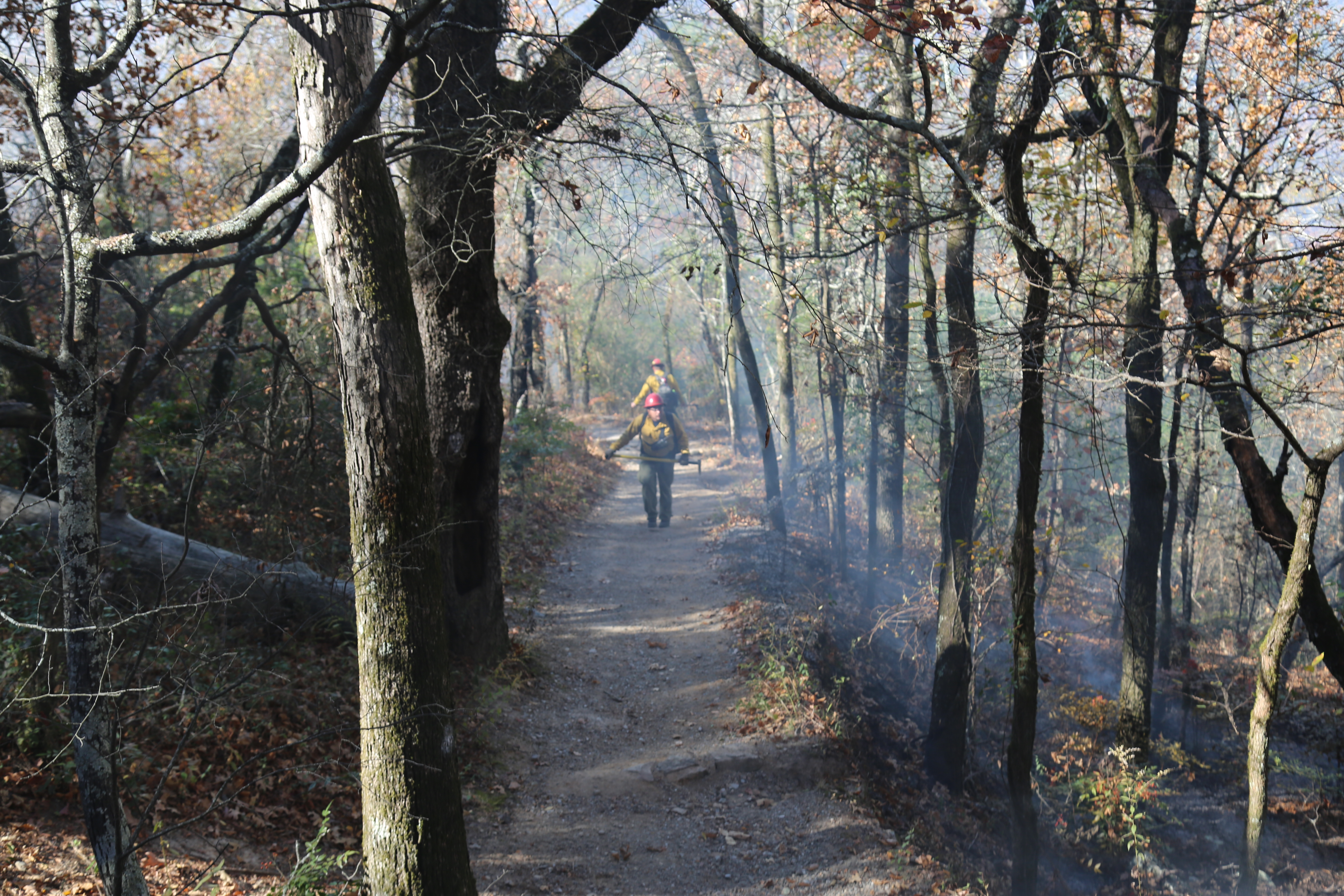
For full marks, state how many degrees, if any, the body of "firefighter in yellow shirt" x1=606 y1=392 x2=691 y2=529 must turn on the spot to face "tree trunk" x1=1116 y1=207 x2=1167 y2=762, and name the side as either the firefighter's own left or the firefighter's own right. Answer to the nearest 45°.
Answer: approximately 45° to the firefighter's own left

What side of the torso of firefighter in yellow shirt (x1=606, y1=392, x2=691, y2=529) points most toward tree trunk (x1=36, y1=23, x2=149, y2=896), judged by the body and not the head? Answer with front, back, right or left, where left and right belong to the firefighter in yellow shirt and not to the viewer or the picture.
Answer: front

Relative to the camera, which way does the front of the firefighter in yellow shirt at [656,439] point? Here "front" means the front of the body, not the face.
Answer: toward the camera

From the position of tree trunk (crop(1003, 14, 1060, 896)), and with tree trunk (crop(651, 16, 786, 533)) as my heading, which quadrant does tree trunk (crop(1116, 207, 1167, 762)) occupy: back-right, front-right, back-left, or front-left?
front-right

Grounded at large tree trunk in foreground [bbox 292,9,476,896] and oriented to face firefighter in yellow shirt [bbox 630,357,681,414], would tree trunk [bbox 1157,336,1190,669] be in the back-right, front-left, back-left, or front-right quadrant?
front-right

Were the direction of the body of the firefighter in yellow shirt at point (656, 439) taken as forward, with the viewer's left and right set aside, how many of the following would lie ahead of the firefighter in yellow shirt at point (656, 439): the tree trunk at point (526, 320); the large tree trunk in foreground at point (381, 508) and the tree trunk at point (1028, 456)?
2

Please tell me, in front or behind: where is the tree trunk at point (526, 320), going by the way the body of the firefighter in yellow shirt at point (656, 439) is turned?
behind

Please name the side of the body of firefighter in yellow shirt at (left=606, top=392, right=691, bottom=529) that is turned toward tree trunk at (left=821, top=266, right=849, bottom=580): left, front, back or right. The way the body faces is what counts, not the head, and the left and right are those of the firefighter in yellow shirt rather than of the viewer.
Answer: left

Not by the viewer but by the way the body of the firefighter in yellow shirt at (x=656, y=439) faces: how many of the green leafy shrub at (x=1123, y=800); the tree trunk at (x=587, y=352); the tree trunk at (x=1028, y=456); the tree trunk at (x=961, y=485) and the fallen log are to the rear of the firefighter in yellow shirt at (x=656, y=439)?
1
